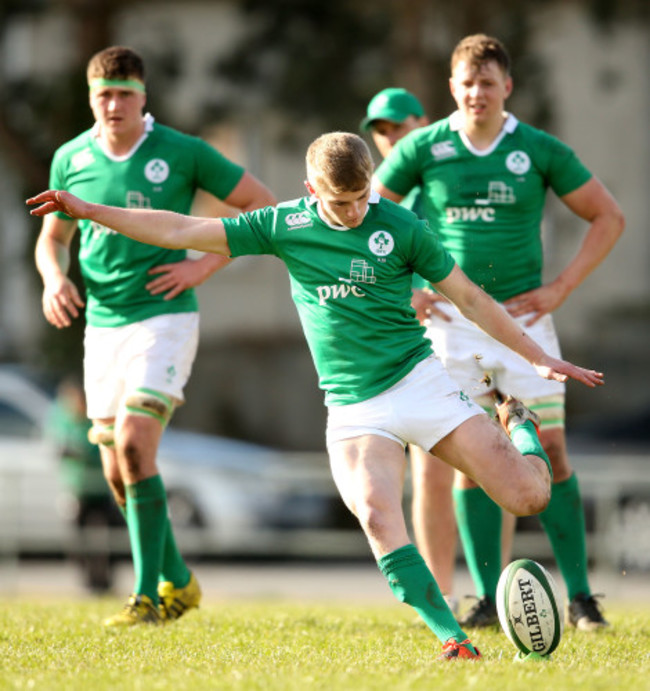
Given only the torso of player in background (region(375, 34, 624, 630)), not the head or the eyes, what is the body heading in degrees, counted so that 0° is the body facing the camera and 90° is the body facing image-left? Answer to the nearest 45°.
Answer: approximately 0°

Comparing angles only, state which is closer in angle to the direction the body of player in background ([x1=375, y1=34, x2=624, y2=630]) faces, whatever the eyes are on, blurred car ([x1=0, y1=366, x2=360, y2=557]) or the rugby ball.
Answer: the rugby ball

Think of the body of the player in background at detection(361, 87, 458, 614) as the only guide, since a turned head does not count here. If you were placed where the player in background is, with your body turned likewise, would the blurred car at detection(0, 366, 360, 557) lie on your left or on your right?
on your right

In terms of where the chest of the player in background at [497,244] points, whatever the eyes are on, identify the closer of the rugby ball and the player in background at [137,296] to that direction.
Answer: the rugby ball

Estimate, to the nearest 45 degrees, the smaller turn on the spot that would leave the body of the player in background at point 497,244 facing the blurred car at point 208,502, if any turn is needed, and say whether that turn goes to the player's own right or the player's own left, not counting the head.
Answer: approximately 135° to the player's own right

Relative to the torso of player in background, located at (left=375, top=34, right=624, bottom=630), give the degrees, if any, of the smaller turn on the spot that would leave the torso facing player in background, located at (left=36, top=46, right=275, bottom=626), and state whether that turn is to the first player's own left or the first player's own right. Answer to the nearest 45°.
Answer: approximately 90° to the first player's own right

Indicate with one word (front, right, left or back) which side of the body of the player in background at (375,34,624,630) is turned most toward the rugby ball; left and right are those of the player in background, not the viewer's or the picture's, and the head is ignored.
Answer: front

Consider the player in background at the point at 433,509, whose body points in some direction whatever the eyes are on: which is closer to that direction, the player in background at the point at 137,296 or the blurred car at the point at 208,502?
the player in background
